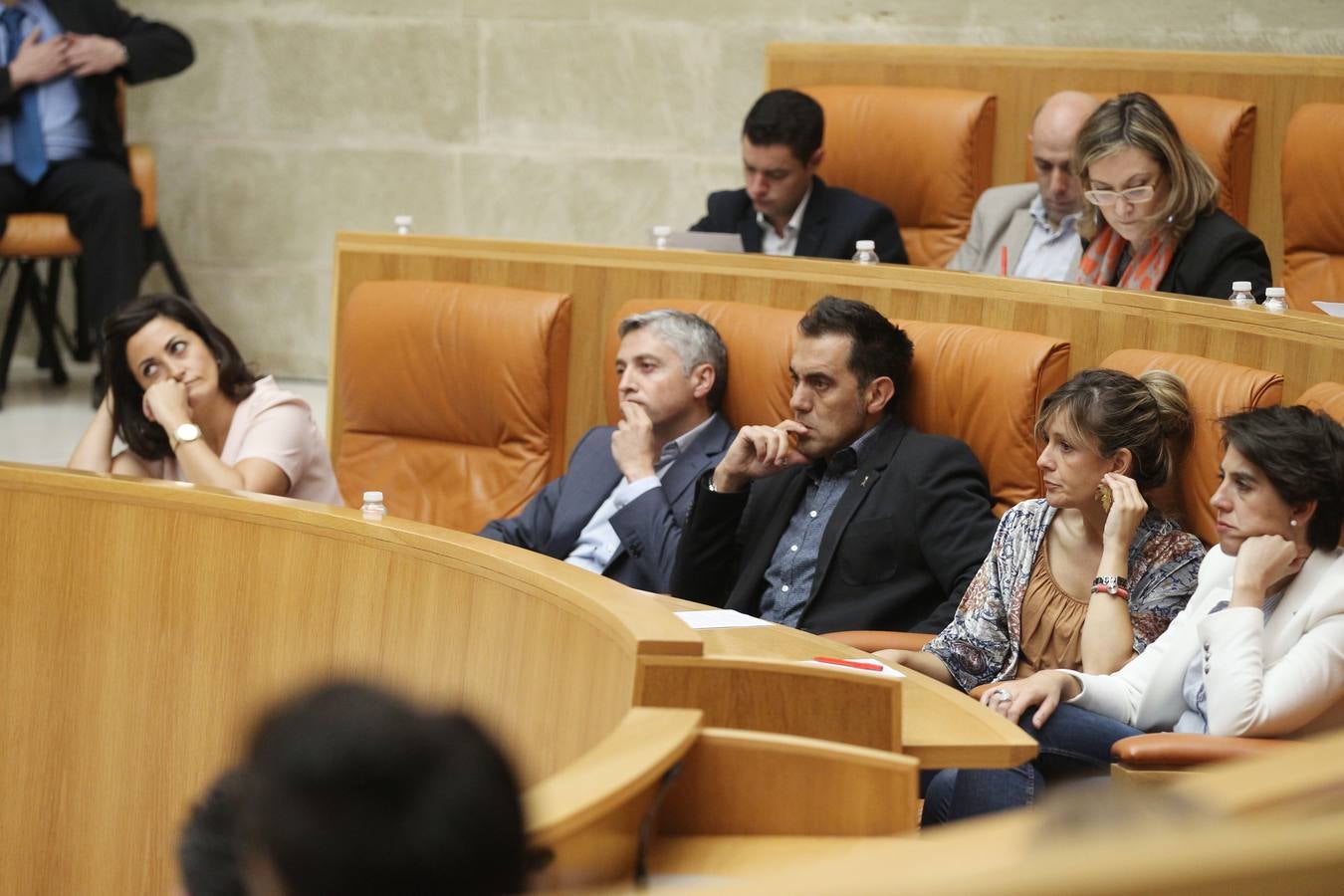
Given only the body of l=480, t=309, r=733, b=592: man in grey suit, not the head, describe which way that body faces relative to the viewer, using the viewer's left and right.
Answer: facing the viewer and to the left of the viewer

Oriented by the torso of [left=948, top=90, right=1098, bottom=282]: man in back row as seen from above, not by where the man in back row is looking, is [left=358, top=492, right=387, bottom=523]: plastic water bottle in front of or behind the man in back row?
in front

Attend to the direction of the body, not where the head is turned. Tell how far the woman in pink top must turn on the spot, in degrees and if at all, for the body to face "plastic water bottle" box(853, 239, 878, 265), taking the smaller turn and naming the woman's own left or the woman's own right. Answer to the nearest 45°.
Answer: approximately 135° to the woman's own left

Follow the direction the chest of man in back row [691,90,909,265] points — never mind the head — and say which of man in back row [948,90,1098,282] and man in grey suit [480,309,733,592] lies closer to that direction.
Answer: the man in grey suit

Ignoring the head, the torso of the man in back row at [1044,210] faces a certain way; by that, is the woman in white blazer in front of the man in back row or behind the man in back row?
in front

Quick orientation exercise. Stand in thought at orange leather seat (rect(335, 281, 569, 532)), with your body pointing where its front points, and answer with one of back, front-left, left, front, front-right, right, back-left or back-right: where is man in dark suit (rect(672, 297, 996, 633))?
left

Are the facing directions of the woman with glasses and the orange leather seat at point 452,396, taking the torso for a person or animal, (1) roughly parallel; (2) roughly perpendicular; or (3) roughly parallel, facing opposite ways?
roughly parallel

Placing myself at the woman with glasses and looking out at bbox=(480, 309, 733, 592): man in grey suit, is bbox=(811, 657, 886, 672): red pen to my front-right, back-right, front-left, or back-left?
front-left

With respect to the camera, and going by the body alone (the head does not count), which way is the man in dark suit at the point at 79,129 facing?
toward the camera

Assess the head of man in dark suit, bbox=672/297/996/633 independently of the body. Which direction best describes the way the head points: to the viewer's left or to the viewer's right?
to the viewer's left

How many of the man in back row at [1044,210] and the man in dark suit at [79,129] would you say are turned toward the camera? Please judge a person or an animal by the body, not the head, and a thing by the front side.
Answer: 2

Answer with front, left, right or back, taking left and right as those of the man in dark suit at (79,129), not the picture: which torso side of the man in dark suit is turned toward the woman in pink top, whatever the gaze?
front

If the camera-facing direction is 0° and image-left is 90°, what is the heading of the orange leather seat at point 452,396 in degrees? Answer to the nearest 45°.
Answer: approximately 45°

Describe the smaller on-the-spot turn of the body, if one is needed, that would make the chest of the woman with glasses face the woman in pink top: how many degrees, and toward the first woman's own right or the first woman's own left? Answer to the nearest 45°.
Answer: approximately 45° to the first woman's own right

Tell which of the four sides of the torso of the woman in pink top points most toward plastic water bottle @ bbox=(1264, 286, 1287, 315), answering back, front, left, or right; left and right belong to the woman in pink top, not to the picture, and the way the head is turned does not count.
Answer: left

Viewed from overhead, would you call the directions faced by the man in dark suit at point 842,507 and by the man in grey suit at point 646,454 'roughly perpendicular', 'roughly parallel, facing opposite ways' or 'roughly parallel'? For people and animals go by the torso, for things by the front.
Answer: roughly parallel

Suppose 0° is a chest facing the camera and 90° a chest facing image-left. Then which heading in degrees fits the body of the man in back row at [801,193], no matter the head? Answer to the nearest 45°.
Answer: approximately 45°

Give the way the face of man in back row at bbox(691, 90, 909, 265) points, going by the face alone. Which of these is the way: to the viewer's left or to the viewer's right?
to the viewer's left

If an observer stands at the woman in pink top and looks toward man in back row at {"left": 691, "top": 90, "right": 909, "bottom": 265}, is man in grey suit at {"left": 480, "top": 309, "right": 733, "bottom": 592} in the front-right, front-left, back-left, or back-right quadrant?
front-right

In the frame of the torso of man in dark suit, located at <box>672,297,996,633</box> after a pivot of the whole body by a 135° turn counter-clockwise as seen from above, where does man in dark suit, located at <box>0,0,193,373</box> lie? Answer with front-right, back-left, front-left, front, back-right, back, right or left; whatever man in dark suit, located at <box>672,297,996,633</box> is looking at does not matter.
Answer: back-left

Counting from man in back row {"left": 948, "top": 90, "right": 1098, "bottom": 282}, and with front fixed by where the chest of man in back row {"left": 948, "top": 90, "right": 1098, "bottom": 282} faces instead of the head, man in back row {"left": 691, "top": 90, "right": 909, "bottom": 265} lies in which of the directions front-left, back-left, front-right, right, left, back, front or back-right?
right
